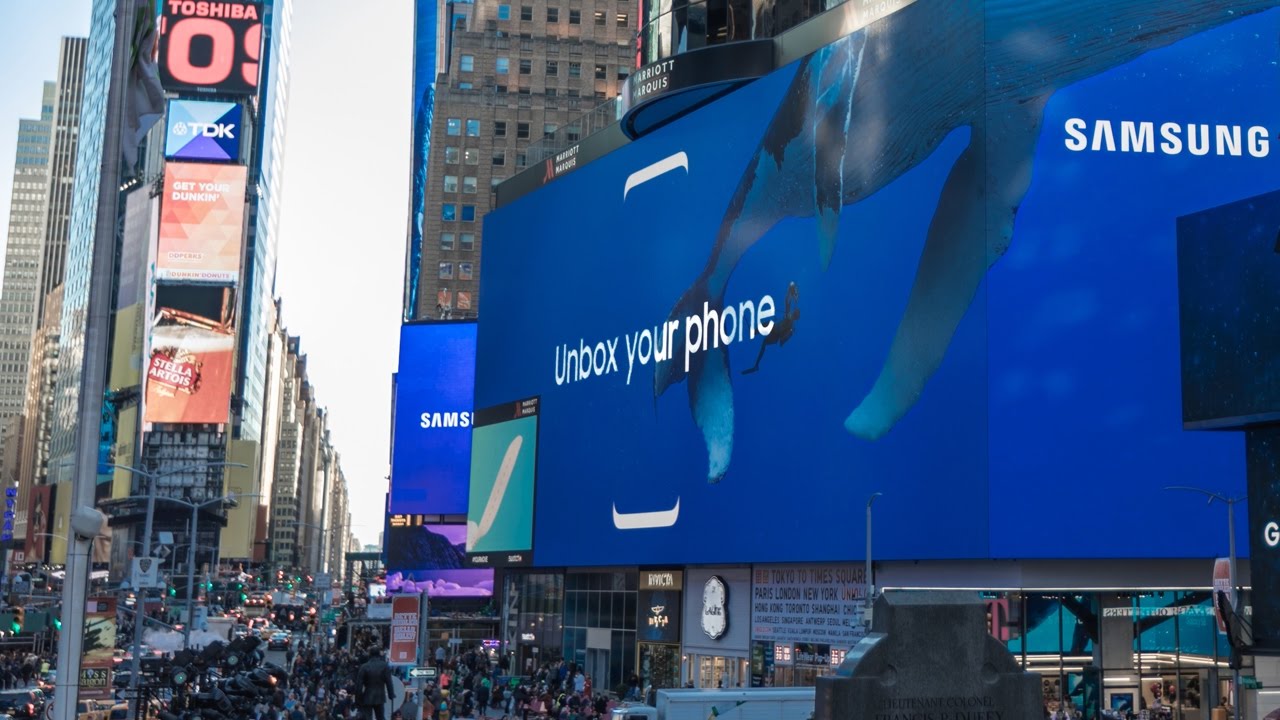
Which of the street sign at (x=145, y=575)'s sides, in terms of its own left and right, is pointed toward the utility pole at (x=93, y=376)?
front

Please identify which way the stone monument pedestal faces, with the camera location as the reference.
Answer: facing the viewer

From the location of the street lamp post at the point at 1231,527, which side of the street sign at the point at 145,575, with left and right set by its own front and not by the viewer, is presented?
left

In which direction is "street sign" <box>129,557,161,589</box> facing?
toward the camera

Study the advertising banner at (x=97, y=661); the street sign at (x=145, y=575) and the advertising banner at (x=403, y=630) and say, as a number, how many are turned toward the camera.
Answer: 3

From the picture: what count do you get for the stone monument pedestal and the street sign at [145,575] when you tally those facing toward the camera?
2

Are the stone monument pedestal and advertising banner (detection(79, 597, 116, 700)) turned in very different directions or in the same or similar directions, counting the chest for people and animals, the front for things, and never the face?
same or similar directions

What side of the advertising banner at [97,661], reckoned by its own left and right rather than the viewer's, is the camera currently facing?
front

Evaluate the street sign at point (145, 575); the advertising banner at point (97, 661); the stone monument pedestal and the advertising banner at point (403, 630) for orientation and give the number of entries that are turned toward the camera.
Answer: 4

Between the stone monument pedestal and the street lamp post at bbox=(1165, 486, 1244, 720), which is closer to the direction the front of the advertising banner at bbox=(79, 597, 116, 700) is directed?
the stone monument pedestal

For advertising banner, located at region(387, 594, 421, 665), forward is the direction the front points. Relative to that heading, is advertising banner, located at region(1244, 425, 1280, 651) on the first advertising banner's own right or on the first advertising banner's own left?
on the first advertising banner's own left

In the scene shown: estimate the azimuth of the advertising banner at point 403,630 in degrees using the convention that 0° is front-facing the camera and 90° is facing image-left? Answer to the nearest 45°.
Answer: approximately 0°

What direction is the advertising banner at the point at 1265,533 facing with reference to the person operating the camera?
facing the viewer and to the left of the viewer
